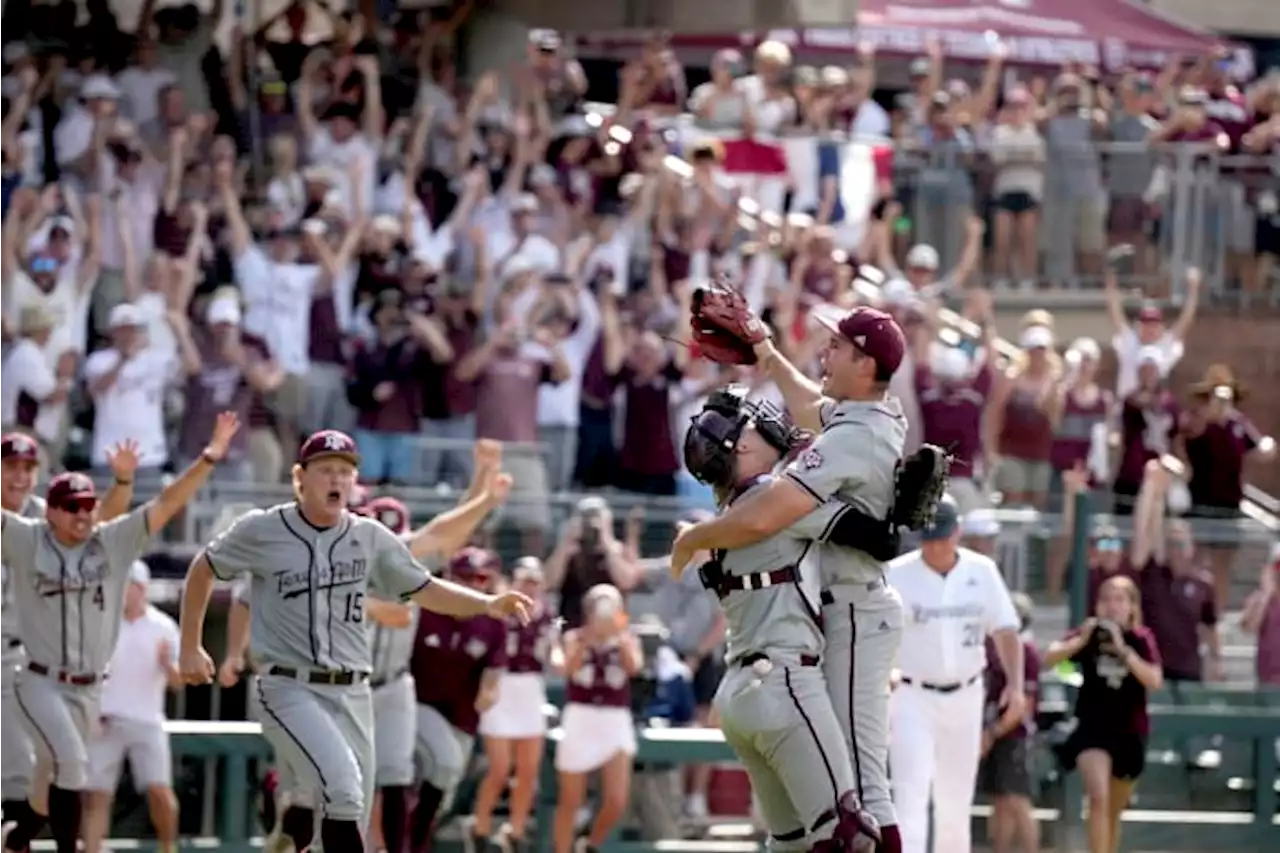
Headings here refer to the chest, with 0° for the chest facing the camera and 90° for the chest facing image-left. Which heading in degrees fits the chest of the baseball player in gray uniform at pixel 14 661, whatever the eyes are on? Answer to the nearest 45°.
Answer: approximately 0°

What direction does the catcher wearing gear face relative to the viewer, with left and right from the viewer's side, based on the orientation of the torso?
facing away from the viewer and to the right of the viewer

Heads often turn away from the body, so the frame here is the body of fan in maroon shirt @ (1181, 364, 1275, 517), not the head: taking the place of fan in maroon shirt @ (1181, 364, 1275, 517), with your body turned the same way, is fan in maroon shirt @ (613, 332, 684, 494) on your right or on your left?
on your right

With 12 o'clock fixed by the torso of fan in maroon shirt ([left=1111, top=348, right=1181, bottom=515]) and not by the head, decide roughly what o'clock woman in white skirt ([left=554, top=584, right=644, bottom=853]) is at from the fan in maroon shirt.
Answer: The woman in white skirt is roughly at 1 o'clock from the fan in maroon shirt.

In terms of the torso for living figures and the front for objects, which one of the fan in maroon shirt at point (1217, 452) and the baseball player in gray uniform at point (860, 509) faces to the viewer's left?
the baseball player in gray uniform

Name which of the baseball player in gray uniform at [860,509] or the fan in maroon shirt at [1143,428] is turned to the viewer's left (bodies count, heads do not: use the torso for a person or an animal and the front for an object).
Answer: the baseball player in gray uniform

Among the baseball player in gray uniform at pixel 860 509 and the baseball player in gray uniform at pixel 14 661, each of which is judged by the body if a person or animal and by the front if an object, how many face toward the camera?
1
